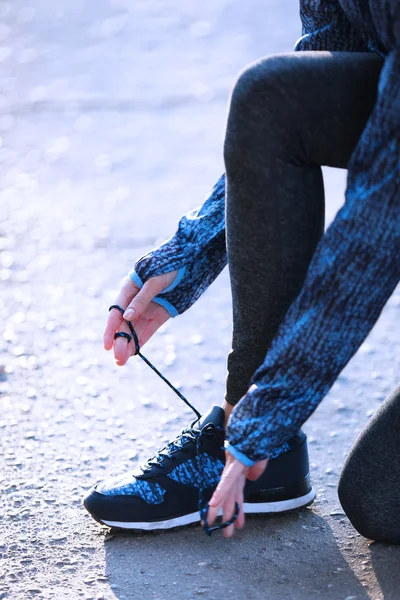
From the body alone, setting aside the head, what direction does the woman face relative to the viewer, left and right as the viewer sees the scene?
facing to the left of the viewer
